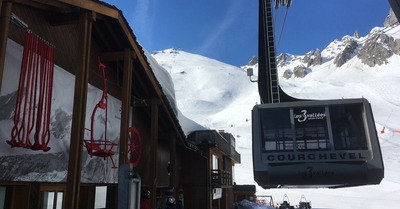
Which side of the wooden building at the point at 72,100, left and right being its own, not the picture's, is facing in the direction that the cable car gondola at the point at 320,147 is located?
front

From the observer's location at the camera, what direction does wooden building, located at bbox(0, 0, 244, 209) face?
facing the viewer and to the right of the viewer
